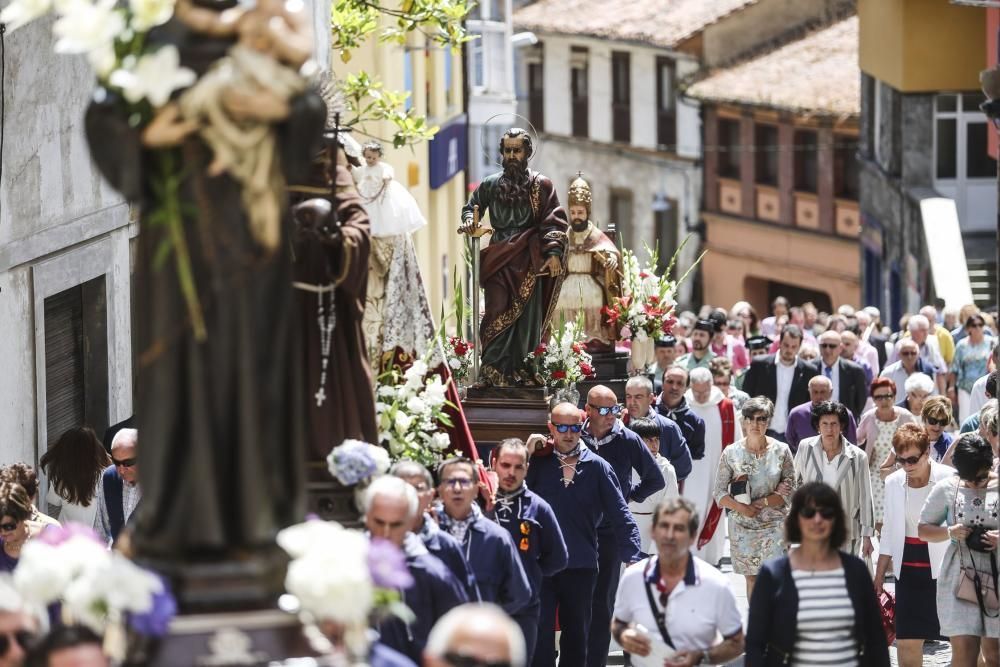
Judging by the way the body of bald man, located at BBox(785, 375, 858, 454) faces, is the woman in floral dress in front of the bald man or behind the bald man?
in front

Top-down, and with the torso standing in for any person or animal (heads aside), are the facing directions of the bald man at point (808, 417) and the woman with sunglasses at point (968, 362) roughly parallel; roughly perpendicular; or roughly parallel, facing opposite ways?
roughly parallel

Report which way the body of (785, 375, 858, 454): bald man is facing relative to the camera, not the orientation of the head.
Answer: toward the camera

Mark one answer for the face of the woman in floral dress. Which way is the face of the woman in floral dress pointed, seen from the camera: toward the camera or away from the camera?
toward the camera

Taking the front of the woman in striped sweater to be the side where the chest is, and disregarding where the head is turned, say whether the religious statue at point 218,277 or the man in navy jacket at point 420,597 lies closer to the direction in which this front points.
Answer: the religious statue

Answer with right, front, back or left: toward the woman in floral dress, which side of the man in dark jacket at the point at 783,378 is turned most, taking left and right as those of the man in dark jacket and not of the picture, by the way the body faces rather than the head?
front

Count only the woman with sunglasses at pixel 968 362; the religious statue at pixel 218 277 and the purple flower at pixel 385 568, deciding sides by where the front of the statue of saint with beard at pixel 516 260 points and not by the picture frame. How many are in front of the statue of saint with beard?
2

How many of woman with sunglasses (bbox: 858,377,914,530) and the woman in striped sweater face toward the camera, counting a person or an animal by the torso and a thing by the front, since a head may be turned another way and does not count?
2

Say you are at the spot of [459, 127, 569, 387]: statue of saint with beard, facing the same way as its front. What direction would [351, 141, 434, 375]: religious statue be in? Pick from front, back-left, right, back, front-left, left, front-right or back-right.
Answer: front

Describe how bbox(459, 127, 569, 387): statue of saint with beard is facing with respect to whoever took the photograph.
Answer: facing the viewer

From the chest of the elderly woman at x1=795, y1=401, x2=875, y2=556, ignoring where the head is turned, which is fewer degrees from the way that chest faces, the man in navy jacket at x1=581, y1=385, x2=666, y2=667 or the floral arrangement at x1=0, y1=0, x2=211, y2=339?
the floral arrangement

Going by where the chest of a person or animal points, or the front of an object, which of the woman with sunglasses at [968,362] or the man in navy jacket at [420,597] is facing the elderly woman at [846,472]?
the woman with sunglasses

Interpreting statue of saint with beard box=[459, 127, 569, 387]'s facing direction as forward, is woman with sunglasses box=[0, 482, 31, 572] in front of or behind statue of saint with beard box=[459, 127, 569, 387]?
in front

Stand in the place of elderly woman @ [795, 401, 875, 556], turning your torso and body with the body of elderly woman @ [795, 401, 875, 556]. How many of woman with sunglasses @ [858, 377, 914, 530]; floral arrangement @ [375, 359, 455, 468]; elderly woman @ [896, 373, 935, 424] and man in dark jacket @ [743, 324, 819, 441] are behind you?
3

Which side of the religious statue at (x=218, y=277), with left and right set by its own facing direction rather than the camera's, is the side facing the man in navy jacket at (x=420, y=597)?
back

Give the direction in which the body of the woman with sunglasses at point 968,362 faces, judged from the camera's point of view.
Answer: toward the camera
